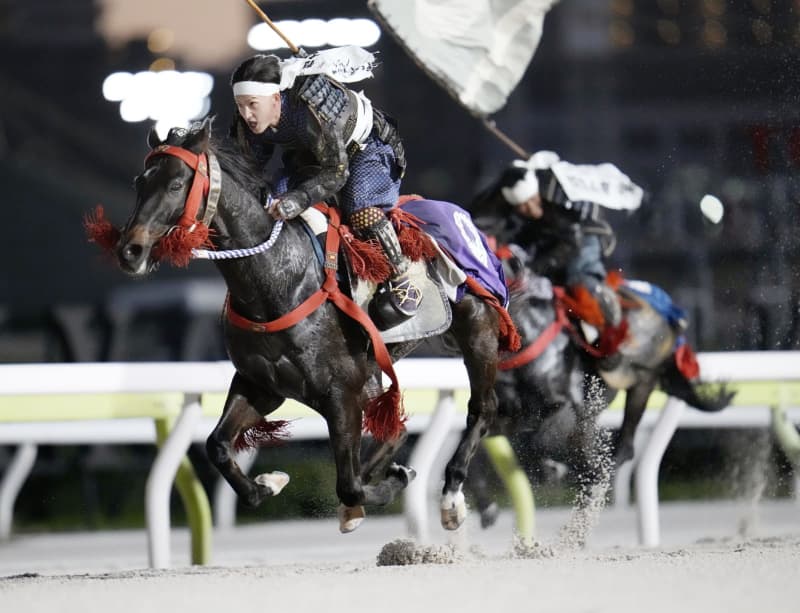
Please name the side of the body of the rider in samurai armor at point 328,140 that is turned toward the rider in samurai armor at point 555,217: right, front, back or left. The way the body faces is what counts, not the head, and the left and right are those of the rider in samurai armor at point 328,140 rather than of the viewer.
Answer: back

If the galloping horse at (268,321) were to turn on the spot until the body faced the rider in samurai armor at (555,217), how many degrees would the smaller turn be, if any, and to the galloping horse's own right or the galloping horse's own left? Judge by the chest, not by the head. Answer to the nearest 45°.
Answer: approximately 180°

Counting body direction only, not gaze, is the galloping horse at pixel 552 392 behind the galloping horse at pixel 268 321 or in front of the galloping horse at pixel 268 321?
behind

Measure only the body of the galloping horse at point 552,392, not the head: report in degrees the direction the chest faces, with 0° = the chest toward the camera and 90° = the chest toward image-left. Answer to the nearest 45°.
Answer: approximately 45°

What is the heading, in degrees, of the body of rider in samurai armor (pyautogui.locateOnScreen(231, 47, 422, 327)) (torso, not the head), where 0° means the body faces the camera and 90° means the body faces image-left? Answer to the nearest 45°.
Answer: approximately 45°
